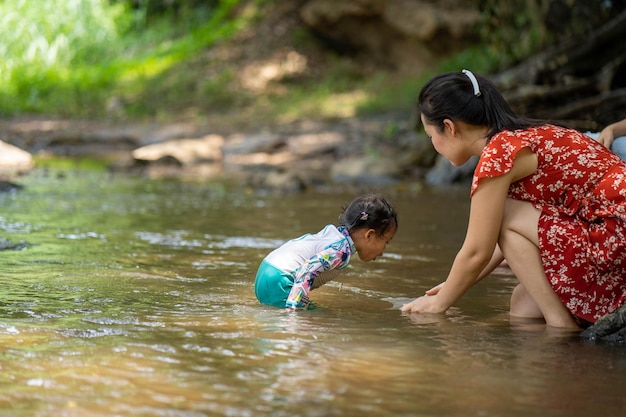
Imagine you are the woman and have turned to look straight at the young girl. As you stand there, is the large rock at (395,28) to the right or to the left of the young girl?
right

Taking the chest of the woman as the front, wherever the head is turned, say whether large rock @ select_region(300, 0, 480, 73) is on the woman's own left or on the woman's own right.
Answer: on the woman's own right

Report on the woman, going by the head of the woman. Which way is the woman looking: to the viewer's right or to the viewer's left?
to the viewer's left

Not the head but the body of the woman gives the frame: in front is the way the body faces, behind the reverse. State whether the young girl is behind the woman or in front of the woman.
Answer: in front

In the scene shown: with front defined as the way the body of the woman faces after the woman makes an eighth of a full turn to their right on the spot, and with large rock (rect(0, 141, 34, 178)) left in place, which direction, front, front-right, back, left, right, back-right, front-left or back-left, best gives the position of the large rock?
front

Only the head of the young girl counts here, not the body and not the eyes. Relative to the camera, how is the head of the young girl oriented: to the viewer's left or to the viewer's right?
to the viewer's right

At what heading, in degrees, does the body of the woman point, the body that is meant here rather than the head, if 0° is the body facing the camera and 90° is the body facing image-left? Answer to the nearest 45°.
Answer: approximately 90°
